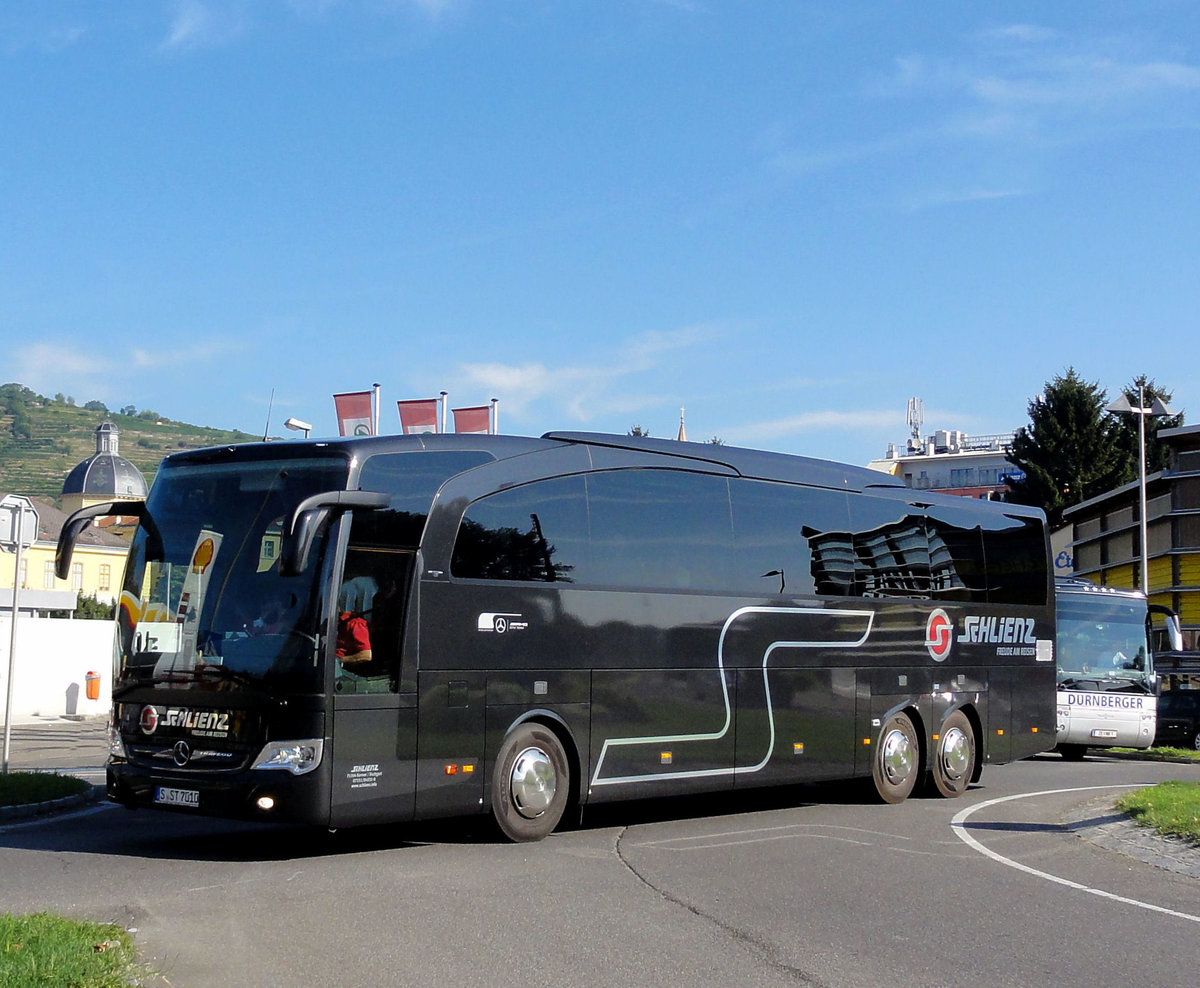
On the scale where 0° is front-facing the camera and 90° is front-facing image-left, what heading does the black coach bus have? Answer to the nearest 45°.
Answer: approximately 45°
